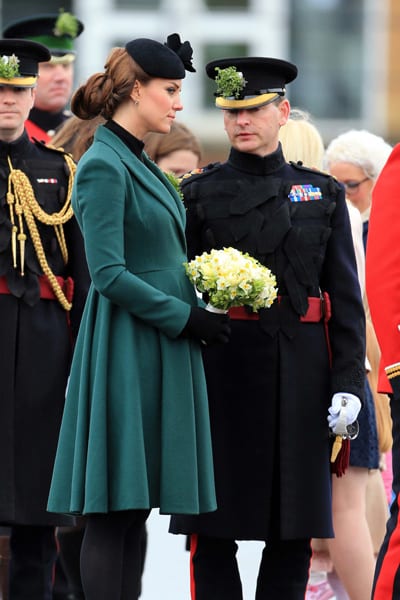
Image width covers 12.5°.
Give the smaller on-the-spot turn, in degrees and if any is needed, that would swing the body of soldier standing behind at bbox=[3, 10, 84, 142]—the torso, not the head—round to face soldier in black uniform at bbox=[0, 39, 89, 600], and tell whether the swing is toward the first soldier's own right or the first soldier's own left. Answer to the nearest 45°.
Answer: approximately 45° to the first soldier's own right

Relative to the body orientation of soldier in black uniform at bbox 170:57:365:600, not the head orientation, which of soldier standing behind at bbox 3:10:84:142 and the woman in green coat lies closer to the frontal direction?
the woman in green coat

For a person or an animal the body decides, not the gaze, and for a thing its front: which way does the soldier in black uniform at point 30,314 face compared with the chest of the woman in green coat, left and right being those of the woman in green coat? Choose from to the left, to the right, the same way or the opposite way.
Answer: to the right

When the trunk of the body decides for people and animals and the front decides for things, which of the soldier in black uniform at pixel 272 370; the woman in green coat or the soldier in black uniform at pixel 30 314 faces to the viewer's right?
the woman in green coat

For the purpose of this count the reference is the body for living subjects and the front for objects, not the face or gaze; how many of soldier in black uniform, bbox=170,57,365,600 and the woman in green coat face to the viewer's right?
1

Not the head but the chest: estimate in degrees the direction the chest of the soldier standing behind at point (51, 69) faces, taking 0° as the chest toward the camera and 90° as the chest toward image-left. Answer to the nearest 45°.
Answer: approximately 315°

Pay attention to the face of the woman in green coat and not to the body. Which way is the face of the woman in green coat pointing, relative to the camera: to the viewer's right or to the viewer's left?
to the viewer's right

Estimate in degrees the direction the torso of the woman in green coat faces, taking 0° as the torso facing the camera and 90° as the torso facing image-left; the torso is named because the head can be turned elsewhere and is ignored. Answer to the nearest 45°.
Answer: approximately 270°

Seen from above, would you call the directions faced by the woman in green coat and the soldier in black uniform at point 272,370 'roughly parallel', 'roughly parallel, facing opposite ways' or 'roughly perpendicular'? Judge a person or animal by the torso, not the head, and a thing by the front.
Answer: roughly perpendicular
